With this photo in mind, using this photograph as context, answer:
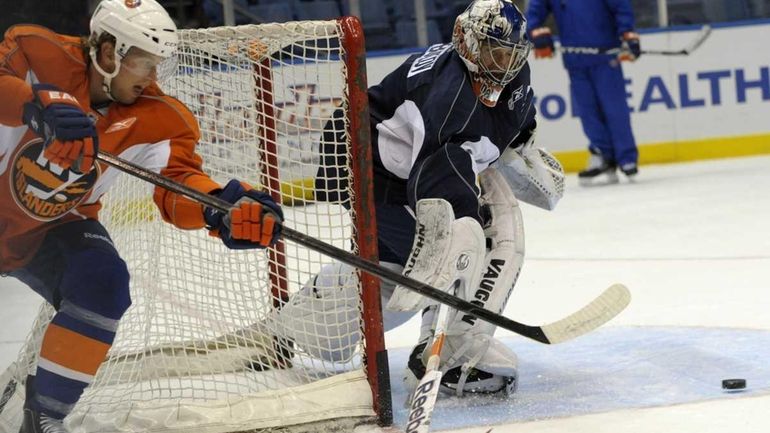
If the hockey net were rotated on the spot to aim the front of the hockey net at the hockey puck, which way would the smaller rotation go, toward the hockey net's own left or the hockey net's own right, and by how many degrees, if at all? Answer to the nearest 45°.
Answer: approximately 45° to the hockey net's own right

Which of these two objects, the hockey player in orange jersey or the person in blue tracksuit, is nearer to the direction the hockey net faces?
the person in blue tracksuit

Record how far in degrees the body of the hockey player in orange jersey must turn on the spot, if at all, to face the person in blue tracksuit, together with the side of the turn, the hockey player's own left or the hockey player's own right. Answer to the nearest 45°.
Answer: approximately 90° to the hockey player's own left

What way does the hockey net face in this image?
to the viewer's right

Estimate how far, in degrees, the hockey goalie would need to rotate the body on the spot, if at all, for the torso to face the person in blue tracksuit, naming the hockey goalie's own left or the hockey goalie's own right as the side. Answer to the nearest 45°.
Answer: approximately 135° to the hockey goalie's own left

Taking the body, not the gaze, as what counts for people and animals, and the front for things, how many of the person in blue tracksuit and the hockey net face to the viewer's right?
1

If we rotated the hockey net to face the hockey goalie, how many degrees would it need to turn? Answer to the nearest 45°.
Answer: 0° — it already faces them

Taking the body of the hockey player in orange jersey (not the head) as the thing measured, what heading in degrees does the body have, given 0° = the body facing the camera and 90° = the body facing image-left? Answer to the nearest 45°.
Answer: approximately 315°

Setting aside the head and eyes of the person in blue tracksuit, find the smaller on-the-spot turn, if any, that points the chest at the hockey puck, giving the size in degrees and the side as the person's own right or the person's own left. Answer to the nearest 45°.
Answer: approximately 45° to the person's own left
